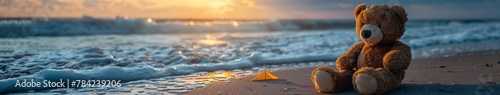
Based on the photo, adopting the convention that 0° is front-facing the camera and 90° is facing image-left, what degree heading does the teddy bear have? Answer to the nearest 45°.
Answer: approximately 45°
